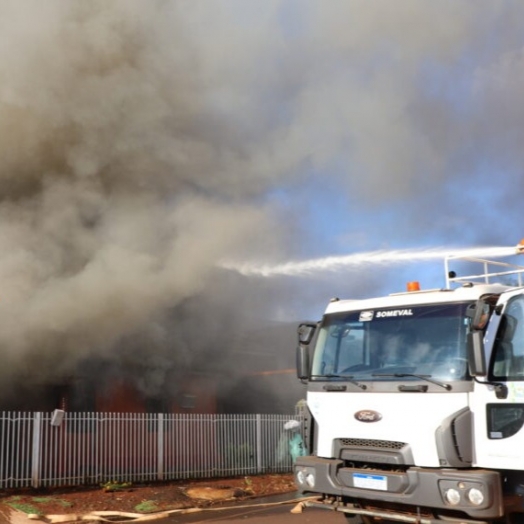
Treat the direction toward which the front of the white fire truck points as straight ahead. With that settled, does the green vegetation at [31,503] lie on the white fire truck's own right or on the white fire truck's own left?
on the white fire truck's own right

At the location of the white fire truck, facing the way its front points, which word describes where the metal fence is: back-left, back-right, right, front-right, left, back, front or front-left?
right

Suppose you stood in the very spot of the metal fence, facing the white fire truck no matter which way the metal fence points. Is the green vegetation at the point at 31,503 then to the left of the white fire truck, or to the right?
right

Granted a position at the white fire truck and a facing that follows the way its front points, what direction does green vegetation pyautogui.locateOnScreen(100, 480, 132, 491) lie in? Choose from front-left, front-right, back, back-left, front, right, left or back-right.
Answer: right
